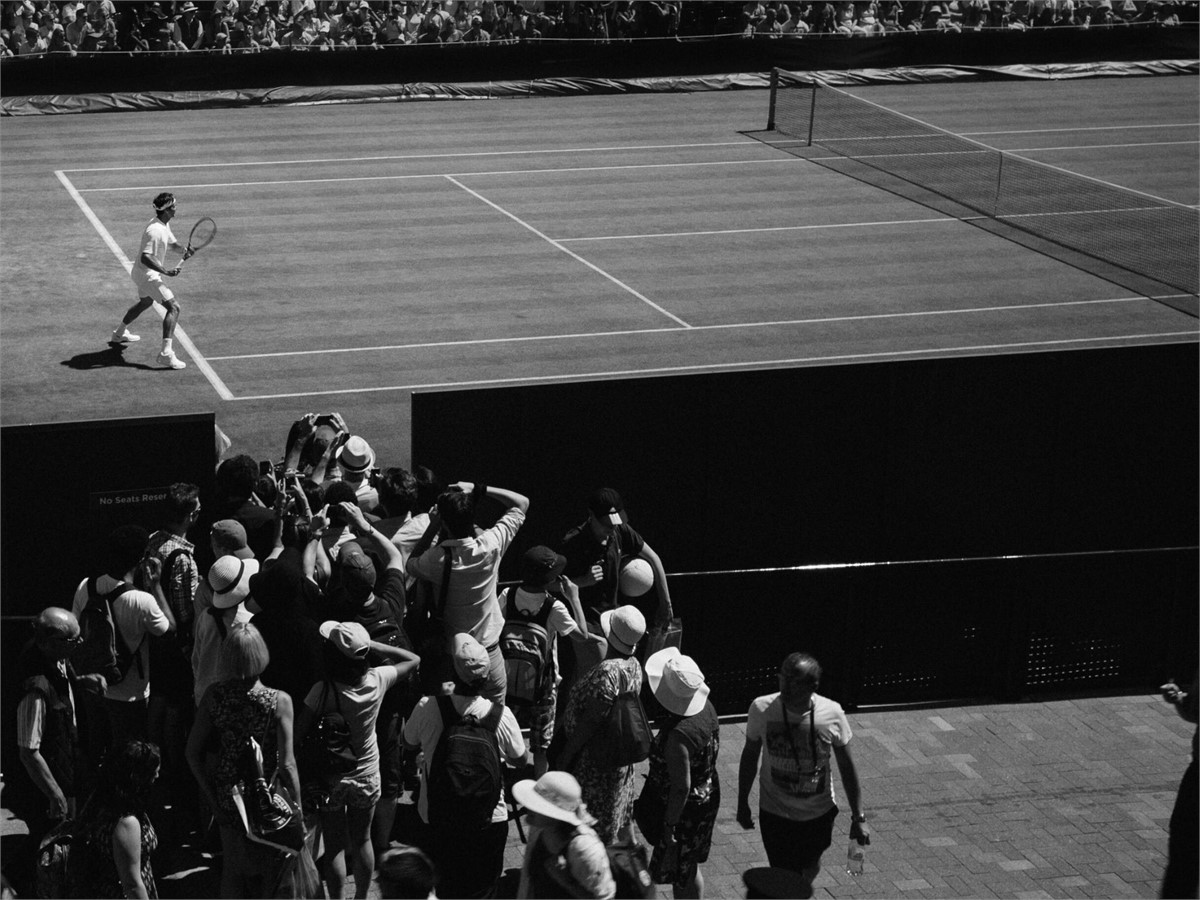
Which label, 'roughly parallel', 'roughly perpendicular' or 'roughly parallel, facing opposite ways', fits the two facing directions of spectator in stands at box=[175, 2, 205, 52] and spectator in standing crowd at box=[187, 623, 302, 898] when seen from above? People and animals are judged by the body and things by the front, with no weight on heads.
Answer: roughly parallel, facing opposite ways

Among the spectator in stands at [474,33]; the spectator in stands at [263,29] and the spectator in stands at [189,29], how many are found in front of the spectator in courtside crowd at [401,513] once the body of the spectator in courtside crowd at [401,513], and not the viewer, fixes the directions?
3

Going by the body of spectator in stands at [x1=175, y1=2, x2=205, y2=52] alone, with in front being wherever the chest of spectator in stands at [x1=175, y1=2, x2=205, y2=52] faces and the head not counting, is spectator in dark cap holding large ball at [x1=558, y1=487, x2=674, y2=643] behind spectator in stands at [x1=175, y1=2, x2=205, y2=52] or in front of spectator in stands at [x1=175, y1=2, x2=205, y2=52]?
in front

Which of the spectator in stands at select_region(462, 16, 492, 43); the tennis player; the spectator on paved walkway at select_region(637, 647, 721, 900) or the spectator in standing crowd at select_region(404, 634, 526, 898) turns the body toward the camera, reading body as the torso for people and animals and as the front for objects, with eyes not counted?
the spectator in stands at select_region(462, 16, 492, 43)

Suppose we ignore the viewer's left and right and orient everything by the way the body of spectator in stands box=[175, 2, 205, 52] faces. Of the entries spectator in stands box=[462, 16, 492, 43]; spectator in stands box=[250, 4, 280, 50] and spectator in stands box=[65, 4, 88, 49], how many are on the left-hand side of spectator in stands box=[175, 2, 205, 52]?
2

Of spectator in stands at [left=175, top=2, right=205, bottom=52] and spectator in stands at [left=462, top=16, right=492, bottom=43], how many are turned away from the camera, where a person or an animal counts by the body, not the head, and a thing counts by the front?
0

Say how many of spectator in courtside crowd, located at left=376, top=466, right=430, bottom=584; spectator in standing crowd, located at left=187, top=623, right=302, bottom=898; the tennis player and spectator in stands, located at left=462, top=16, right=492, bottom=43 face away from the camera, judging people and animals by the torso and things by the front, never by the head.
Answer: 2

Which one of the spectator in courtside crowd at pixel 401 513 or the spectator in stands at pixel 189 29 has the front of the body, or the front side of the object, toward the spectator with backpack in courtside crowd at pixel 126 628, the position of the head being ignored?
the spectator in stands at pixel 189 29

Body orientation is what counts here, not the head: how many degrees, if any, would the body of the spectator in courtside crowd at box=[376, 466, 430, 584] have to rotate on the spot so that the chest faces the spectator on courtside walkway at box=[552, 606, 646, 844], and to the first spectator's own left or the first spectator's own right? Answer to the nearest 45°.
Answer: approximately 135° to the first spectator's own right

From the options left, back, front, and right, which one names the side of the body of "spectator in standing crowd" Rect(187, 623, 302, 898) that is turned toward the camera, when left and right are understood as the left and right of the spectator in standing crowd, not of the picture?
back

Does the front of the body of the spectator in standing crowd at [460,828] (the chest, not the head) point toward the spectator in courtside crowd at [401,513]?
yes

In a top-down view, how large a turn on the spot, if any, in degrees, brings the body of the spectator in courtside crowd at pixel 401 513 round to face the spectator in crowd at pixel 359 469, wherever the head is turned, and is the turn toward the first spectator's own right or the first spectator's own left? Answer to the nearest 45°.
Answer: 0° — they already face them

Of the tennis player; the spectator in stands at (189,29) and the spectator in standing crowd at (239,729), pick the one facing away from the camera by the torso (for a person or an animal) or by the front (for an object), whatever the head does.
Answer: the spectator in standing crowd at (239,729)

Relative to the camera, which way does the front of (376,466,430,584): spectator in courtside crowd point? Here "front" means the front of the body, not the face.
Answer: away from the camera

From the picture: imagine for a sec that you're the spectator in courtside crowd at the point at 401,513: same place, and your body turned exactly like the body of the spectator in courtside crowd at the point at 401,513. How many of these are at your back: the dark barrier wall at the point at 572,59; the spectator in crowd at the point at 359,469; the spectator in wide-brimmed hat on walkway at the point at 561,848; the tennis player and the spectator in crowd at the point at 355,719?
2

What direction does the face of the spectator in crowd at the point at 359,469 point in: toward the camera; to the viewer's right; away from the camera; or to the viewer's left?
away from the camera

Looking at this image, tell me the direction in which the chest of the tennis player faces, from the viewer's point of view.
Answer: to the viewer's right

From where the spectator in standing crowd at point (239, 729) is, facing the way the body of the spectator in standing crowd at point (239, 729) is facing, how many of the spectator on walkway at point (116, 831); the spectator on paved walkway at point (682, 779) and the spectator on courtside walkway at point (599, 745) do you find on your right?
2

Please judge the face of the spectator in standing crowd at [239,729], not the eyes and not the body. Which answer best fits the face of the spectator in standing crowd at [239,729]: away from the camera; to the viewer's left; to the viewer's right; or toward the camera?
away from the camera

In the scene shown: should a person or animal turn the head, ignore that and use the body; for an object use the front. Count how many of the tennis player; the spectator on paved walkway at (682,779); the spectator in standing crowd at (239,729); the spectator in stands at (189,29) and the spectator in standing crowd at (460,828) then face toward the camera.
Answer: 1

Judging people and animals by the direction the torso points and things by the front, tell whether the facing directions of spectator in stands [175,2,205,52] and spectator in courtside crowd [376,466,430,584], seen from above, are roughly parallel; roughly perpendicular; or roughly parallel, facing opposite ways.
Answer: roughly parallel, facing opposite ways

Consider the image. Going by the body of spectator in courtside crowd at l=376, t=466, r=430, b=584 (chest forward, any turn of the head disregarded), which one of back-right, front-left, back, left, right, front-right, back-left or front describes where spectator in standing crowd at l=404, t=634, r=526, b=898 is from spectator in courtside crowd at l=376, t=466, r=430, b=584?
back
